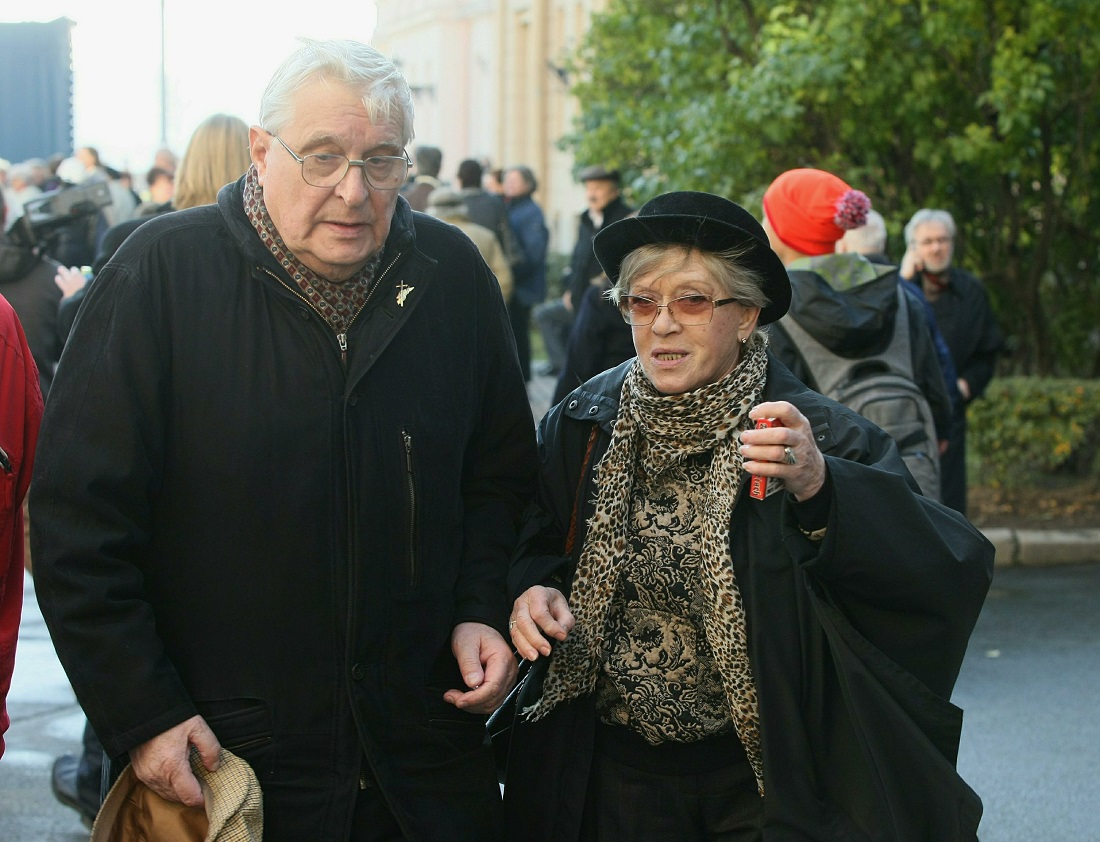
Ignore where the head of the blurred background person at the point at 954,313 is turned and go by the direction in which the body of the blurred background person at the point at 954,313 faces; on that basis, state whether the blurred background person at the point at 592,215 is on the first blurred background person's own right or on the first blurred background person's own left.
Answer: on the first blurred background person's own right

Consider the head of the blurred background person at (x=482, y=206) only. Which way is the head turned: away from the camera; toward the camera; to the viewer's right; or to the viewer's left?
away from the camera

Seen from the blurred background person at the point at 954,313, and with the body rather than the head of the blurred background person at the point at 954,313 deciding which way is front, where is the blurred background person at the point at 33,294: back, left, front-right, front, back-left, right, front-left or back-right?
front-right

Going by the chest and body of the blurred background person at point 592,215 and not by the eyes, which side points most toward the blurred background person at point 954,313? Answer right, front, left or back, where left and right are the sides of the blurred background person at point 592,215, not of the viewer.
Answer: left

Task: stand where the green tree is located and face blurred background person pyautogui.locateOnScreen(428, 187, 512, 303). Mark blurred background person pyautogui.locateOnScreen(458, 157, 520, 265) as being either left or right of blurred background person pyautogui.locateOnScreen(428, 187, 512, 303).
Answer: right

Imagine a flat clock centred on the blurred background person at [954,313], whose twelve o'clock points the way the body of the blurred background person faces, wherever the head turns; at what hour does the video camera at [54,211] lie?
The video camera is roughly at 2 o'clock from the blurred background person.

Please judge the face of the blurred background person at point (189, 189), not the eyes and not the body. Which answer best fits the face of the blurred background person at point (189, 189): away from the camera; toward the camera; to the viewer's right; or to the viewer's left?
away from the camera

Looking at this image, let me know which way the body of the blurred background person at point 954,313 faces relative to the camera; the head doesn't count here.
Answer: toward the camera
